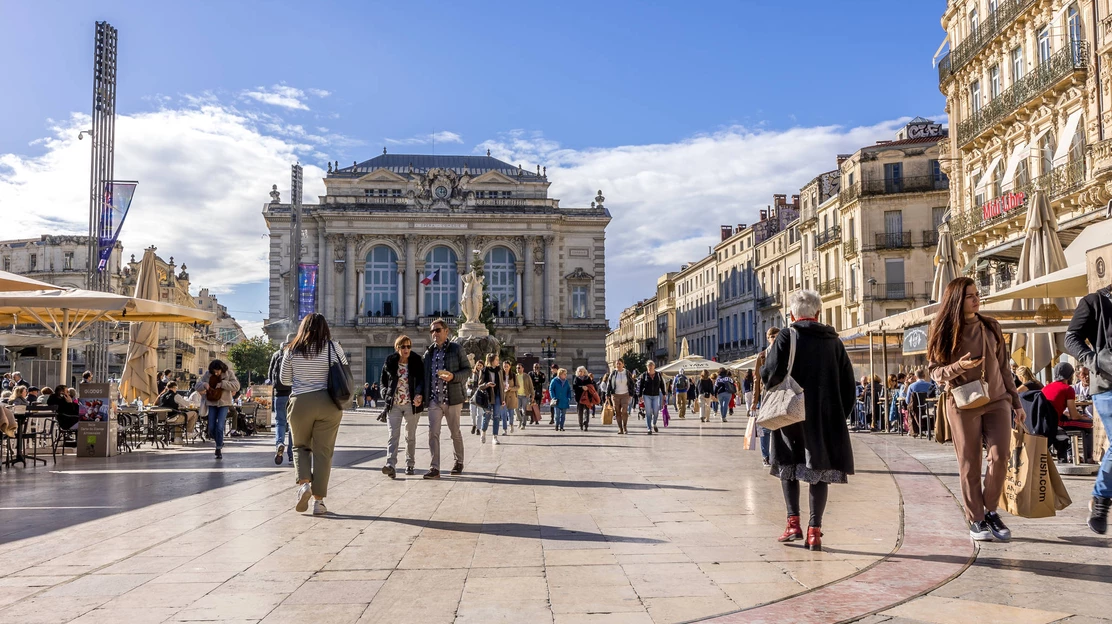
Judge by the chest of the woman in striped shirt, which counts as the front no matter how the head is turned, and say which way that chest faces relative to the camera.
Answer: away from the camera

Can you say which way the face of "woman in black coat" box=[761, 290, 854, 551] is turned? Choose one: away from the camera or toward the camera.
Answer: away from the camera

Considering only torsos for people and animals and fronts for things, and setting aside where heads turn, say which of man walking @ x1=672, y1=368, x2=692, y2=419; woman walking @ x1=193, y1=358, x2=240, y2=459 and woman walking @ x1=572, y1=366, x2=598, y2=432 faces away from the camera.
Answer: the man walking

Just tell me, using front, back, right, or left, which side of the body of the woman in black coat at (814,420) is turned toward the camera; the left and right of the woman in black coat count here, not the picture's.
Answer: back

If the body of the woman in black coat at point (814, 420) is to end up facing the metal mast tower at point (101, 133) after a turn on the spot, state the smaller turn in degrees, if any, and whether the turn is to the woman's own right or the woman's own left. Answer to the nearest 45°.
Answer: approximately 45° to the woman's own left

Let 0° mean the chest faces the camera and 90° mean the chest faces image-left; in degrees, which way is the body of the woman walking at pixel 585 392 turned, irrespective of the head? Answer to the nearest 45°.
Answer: approximately 0°

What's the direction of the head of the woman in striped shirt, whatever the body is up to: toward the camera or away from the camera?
away from the camera
